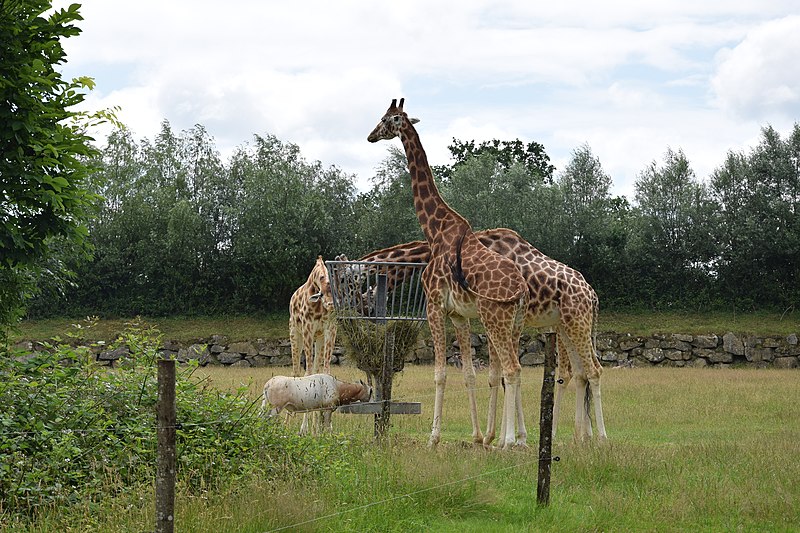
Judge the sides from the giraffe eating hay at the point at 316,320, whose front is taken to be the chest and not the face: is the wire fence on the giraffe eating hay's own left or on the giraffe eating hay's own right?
on the giraffe eating hay's own right

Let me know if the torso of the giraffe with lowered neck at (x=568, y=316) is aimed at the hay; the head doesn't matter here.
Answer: yes

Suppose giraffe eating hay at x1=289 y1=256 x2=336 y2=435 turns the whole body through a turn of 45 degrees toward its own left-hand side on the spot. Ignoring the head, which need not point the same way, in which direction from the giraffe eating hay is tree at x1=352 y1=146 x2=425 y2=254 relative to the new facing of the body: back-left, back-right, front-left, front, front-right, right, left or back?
left

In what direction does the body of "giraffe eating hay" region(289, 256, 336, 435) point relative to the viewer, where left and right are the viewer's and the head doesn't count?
facing the viewer and to the right of the viewer

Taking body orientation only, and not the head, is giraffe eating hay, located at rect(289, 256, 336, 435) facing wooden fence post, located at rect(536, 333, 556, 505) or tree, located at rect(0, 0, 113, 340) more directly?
the wooden fence post

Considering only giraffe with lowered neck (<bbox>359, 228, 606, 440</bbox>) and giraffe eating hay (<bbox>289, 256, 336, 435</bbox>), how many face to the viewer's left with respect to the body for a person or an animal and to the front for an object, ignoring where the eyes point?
1

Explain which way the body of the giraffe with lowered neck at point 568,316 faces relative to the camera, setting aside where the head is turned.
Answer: to the viewer's left

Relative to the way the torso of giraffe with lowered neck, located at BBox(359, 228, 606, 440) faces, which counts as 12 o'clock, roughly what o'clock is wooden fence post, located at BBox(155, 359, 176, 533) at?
The wooden fence post is roughly at 10 o'clock from the giraffe with lowered neck.

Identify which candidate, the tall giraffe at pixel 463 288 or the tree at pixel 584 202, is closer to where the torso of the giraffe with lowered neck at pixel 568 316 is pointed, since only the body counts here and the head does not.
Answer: the tall giraffe

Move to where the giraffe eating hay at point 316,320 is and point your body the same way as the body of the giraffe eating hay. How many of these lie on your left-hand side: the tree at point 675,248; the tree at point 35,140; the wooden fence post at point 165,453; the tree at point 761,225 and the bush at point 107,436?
2

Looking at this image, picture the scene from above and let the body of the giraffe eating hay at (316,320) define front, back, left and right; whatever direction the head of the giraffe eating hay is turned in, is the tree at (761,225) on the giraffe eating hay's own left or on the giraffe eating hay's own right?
on the giraffe eating hay's own left

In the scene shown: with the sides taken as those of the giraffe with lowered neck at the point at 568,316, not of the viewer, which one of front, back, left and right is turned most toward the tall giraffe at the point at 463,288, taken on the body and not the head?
front

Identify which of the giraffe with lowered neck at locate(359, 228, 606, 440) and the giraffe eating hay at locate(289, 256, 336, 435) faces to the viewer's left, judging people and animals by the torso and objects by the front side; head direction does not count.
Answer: the giraffe with lowered neck

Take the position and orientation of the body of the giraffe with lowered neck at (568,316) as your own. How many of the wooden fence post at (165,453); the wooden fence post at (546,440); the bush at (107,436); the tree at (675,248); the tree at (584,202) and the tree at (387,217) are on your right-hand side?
3

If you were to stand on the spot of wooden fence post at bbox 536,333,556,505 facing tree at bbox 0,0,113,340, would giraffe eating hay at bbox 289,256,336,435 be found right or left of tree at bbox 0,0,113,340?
right
